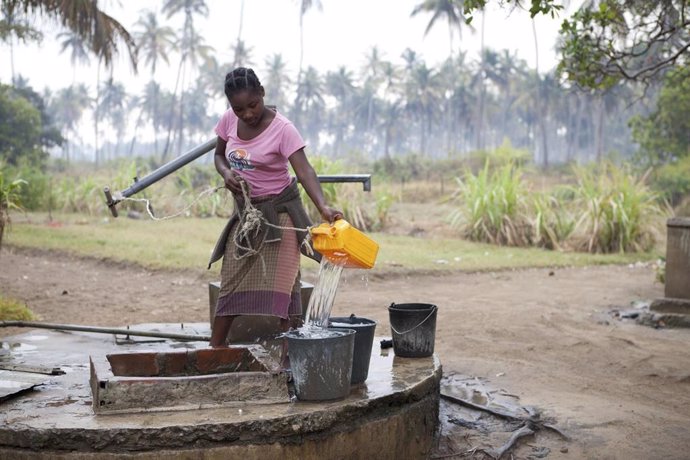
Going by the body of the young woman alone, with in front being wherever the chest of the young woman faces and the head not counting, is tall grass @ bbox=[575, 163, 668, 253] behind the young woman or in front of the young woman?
behind

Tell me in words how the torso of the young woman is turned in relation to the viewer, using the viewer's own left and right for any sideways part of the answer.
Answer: facing the viewer

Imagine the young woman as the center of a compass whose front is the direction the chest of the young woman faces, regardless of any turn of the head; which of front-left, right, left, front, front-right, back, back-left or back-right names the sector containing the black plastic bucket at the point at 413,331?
left

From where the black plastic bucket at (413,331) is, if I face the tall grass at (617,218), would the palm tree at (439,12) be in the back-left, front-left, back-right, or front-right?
front-left

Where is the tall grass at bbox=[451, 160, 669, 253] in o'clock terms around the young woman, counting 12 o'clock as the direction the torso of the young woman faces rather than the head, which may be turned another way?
The tall grass is roughly at 7 o'clock from the young woman.

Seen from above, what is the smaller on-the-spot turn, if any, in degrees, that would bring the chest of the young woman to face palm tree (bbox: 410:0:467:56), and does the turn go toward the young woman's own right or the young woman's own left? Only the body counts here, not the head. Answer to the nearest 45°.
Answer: approximately 180°

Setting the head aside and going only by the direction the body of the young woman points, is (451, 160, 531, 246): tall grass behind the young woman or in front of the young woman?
behind

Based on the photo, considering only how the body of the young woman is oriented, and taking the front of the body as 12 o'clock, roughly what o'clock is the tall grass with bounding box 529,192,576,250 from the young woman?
The tall grass is roughly at 7 o'clock from the young woman.

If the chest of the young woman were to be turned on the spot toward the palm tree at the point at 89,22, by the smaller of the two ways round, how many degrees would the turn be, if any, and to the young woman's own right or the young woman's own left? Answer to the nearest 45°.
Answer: approximately 180°
